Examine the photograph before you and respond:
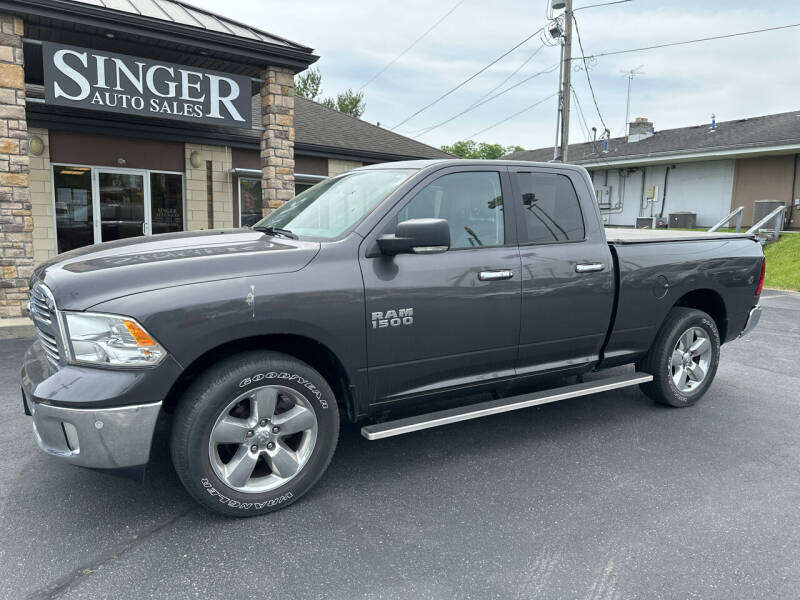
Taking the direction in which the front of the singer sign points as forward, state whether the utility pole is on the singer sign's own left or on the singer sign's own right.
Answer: on the singer sign's own left

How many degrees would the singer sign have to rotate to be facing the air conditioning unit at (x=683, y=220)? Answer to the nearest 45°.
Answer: approximately 45° to its left

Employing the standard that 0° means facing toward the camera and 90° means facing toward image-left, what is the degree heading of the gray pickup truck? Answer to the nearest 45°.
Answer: approximately 45°

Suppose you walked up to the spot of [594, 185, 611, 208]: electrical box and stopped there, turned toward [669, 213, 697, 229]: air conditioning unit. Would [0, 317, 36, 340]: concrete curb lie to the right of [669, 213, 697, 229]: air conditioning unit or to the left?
right

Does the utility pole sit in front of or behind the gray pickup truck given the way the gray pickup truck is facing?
behind

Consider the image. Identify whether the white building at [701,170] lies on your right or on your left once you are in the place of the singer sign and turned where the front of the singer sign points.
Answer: on your left

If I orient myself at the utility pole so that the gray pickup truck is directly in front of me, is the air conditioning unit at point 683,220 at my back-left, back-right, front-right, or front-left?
back-left

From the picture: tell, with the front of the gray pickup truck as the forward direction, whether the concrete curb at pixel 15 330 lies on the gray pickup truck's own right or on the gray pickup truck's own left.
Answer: on the gray pickup truck's own right

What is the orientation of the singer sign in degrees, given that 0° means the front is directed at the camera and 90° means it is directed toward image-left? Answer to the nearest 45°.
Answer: approximately 315°

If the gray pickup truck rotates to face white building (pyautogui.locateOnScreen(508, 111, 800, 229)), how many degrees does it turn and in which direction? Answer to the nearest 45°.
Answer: approximately 180°
